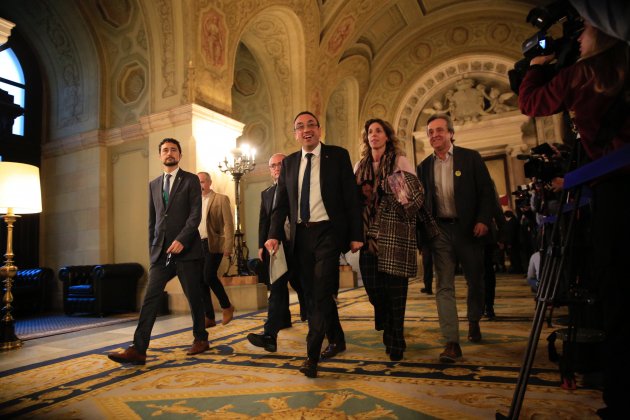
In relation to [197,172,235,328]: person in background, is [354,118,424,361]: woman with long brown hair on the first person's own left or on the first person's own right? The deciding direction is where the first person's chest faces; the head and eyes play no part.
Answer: on the first person's own left

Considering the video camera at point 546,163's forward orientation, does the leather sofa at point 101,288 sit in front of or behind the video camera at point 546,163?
in front

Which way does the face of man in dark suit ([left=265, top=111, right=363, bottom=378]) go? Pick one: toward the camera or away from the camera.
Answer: toward the camera

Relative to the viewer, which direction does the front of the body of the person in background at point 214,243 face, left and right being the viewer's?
facing the viewer and to the left of the viewer

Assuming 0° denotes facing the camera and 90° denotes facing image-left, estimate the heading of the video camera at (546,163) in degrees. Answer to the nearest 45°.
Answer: approximately 90°

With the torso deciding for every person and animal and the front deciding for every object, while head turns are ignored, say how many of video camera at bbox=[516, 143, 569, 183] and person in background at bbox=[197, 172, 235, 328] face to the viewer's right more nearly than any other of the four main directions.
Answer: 0

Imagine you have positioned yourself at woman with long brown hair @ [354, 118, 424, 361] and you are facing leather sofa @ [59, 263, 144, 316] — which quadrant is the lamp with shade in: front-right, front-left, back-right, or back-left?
front-left

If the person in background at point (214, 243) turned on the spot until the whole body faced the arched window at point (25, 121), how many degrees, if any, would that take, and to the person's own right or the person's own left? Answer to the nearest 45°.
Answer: approximately 90° to the person's own right

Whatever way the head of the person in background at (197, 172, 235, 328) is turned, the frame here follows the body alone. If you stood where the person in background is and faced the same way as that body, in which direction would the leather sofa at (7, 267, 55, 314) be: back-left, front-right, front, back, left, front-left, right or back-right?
right

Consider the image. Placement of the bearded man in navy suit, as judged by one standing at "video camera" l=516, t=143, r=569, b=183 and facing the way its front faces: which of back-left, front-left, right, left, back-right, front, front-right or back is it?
front

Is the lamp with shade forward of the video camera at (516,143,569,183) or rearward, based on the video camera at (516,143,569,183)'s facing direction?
forward

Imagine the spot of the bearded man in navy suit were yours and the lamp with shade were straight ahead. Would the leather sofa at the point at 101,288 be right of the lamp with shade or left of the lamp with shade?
right

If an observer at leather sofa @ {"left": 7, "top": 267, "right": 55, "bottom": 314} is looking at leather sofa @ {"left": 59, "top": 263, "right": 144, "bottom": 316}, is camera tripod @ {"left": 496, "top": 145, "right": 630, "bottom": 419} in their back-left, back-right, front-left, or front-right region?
front-right

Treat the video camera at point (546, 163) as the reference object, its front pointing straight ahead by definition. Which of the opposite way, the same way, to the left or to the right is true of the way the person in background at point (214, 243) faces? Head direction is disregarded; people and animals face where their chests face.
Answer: to the left

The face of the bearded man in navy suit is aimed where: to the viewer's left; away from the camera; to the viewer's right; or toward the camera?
toward the camera
